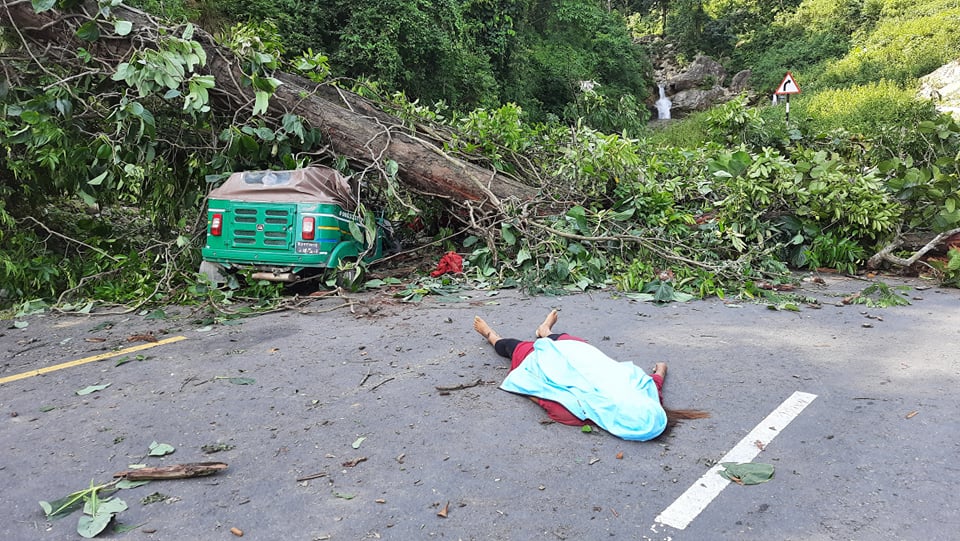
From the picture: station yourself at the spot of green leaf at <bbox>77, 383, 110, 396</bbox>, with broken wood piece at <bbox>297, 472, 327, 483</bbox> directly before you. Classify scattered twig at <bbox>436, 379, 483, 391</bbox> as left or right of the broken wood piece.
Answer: left

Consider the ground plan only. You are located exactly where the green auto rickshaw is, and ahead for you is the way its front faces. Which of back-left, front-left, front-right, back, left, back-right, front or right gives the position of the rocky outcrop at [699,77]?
front

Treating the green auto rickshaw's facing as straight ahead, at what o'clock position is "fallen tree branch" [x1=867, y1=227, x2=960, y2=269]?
The fallen tree branch is roughly at 2 o'clock from the green auto rickshaw.

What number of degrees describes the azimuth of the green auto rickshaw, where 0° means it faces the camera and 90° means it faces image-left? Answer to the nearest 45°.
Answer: approximately 225°

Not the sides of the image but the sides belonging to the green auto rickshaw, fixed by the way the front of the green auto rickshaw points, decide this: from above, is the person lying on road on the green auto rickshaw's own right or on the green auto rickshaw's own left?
on the green auto rickshaw's own right

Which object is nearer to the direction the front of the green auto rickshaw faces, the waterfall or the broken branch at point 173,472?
the waterfall

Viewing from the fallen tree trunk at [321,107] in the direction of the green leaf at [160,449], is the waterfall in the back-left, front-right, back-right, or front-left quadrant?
back-left

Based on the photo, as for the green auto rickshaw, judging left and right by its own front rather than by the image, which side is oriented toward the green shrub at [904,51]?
front

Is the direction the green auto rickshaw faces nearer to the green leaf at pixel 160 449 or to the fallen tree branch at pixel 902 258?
the fallen tree branch

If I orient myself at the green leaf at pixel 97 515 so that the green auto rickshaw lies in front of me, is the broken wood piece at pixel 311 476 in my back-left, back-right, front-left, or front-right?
front-right

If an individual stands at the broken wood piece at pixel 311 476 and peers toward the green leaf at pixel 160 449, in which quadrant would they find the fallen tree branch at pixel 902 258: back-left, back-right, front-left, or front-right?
back-right

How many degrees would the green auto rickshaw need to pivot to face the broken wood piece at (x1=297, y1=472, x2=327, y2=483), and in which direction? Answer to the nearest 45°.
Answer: approximately 135° to its right

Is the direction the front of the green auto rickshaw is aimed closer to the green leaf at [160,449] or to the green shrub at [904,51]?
the green shrub
